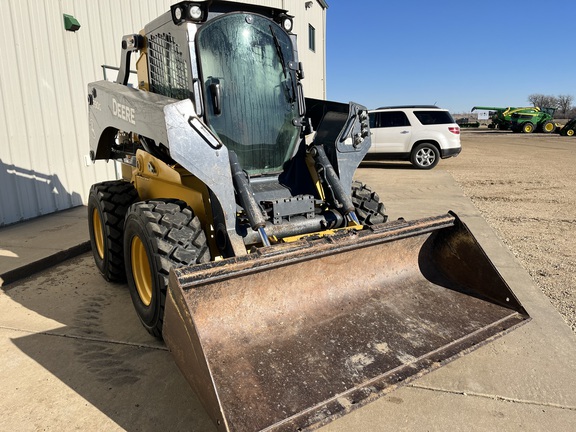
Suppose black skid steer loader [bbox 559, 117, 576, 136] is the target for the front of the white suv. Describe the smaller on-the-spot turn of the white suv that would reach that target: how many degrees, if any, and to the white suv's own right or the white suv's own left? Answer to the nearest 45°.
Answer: approximately 135° to the white suv's own right

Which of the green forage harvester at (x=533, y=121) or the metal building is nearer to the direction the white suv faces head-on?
the metal building

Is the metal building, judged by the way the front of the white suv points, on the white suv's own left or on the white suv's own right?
on the white suv's own left

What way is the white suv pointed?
to the viewer's left

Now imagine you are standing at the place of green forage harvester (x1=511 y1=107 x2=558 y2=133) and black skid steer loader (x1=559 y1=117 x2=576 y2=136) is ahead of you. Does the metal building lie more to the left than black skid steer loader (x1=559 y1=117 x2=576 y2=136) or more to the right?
right

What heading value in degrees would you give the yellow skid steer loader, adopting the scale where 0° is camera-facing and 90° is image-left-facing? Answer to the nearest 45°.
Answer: approximately 315°

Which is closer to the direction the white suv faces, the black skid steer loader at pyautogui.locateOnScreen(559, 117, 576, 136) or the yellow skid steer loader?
the yellow skid steer loader

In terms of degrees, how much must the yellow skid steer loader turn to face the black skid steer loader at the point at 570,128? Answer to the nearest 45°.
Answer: approximately 90° to its left
